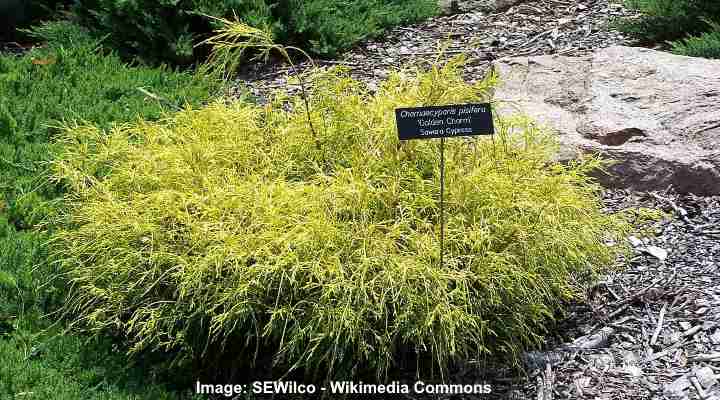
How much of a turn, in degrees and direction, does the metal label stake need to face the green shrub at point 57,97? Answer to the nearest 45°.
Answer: approximately 135° to its right

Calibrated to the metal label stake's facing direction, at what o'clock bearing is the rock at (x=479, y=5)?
The rock is roughly at 6 o'clock from the metal label stake.

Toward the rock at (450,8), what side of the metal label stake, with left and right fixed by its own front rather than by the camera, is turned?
back

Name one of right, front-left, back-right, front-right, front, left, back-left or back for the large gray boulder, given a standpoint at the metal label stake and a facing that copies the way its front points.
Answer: back-left

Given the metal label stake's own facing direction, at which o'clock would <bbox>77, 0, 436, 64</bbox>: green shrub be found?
The green shrub is roughly at 5 o'clock from the metal label stake.

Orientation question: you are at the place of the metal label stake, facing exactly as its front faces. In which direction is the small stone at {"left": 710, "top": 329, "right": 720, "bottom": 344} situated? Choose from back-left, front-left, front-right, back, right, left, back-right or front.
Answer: left

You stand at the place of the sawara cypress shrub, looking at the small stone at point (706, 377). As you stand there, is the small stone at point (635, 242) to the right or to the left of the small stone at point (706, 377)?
left

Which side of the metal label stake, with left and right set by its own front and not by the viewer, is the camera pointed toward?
front

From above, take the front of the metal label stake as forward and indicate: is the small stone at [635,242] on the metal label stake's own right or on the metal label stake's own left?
on the metal label stake's own left

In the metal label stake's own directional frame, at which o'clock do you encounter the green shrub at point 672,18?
The green shrub is roughly at 7 o'clock from the metal label stake.

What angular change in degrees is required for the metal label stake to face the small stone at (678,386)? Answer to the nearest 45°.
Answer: approximately 90° to its left

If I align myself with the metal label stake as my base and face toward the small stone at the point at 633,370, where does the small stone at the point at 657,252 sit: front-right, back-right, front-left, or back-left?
front-left

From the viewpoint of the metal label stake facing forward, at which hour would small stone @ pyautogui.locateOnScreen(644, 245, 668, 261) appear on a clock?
The small stone is roughly at 8 o'clock from the metal label stake.
